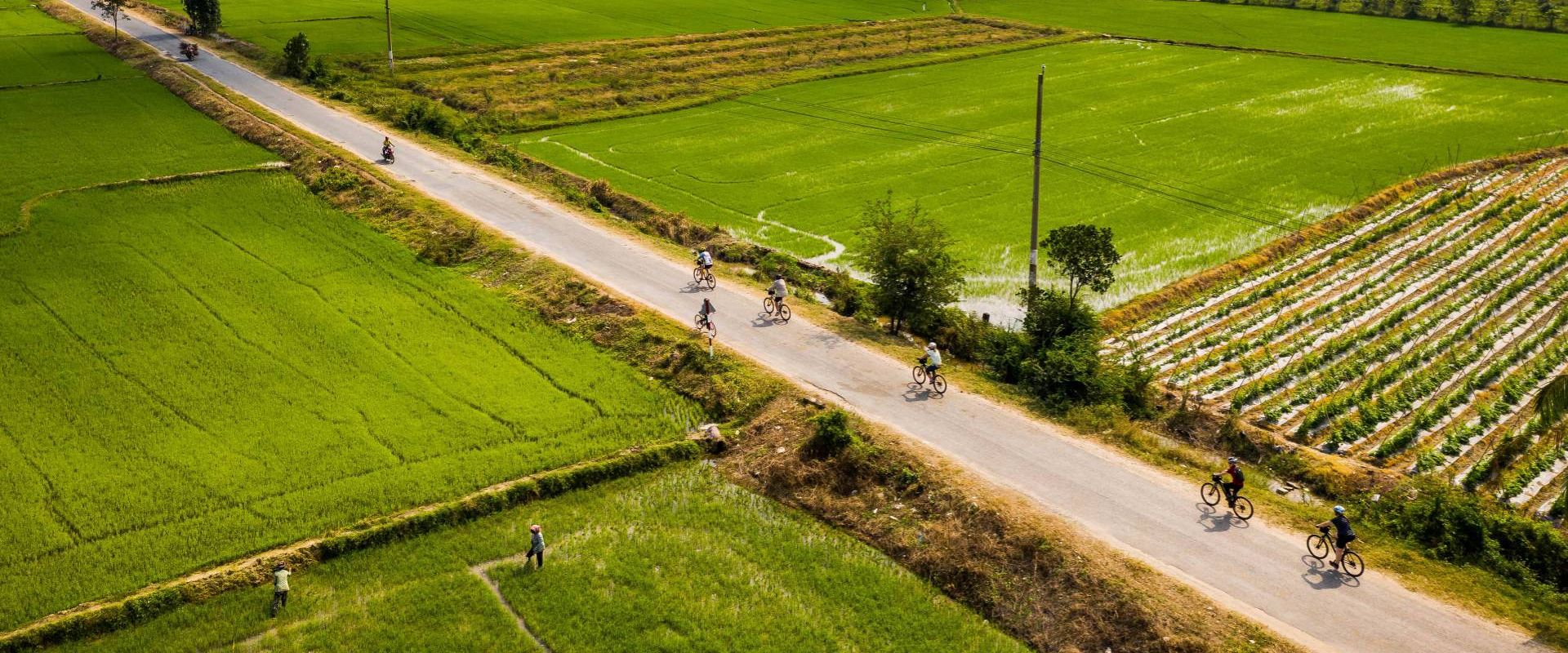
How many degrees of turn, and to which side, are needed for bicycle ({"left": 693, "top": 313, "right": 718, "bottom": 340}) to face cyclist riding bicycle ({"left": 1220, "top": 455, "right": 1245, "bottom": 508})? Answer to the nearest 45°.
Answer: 0° — it already faces them
